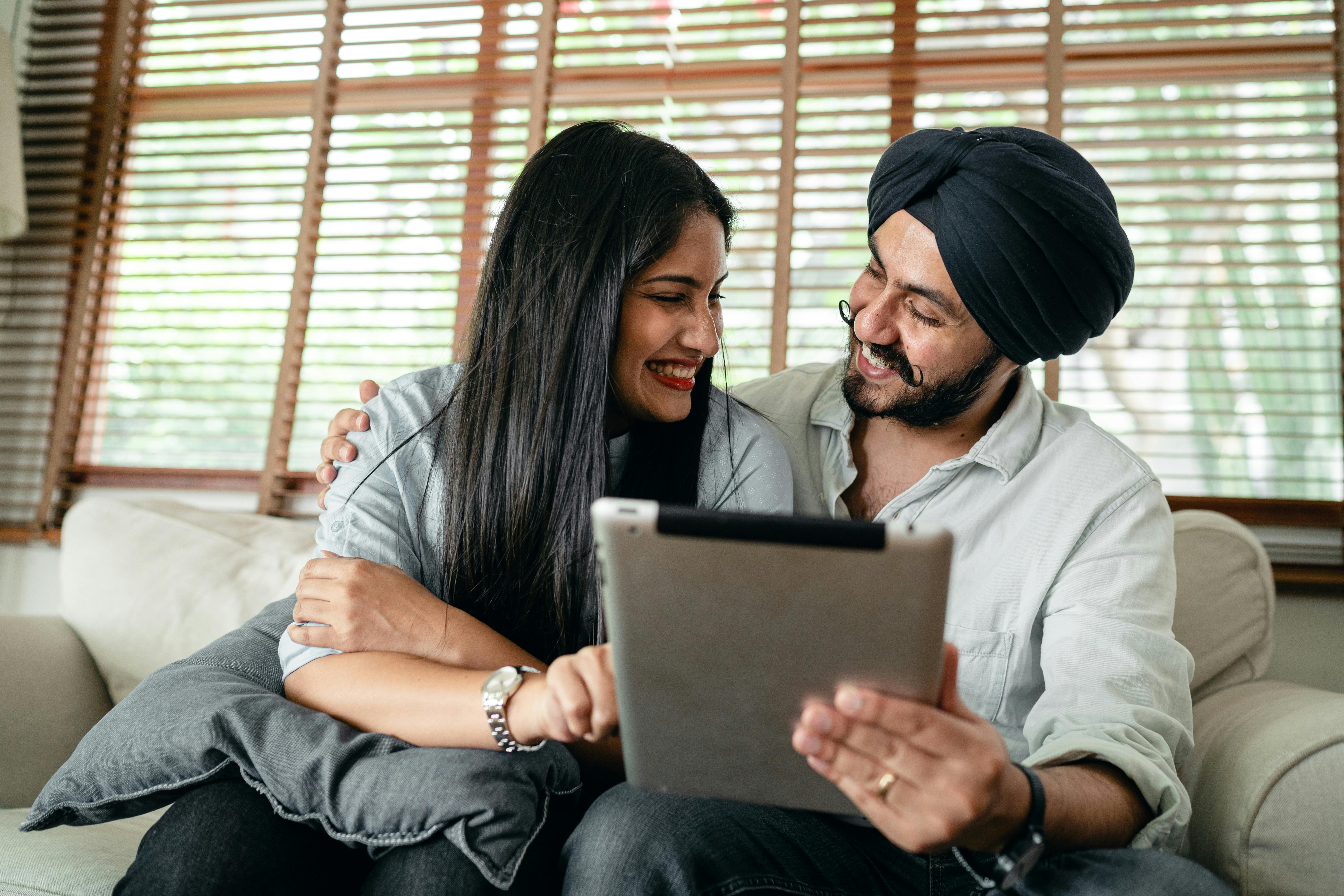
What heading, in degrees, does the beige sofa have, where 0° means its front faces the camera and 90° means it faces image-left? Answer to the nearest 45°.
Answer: approximately 0°

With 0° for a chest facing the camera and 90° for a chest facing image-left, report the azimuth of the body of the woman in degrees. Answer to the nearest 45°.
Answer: approximately 315°
